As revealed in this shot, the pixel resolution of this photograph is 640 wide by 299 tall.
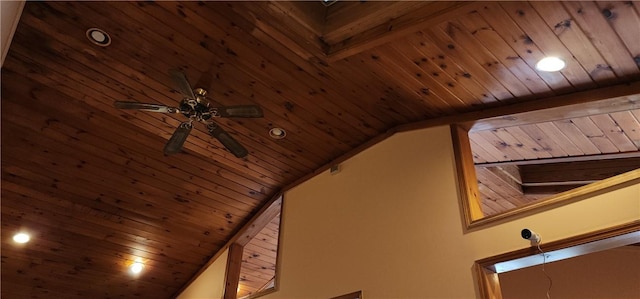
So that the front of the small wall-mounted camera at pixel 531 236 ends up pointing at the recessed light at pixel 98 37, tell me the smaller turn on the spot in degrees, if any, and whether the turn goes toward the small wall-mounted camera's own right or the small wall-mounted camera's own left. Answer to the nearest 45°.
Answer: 0° — it already faces it

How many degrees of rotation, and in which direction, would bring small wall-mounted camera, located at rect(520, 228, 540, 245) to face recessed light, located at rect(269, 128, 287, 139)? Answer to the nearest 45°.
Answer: approximately 45° to its right

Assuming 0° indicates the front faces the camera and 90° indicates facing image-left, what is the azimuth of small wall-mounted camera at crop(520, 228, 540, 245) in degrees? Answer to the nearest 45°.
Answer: approximately 45°

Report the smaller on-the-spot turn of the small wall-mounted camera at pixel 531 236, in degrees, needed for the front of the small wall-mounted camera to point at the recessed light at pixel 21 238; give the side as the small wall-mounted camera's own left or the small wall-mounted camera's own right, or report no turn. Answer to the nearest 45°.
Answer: approximately 45° to the small wall-mounted camera's own right

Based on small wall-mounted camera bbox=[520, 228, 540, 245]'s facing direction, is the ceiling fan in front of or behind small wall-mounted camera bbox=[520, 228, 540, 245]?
in front

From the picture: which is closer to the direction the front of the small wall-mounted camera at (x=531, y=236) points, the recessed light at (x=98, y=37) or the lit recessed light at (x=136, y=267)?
the recessed light
